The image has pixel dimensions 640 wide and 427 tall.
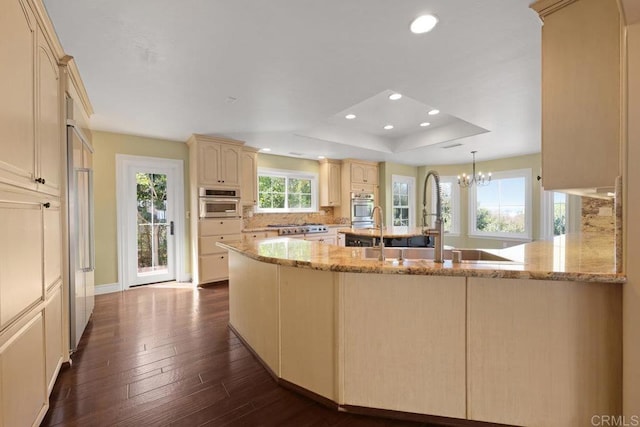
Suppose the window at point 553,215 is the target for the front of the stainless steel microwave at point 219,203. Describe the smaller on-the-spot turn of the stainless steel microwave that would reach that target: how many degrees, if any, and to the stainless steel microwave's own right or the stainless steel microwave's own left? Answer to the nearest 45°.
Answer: approximately 90° to the stainless steel microwave's own left

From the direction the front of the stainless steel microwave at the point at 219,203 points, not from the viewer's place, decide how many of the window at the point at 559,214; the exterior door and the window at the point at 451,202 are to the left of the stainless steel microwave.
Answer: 2

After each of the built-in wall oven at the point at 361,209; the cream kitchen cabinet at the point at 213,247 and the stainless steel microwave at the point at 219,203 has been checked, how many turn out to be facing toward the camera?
3

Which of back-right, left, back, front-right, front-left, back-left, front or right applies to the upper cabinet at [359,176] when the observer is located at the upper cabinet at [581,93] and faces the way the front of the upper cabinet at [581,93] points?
front-right

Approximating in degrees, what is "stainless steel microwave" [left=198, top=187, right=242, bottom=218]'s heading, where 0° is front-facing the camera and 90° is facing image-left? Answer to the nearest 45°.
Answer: approximately 0°

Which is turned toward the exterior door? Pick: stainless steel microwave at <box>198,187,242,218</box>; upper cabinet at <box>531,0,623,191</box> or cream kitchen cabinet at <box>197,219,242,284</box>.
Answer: the upper cabinet

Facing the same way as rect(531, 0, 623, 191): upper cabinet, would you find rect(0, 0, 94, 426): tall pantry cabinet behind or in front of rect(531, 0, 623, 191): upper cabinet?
in front

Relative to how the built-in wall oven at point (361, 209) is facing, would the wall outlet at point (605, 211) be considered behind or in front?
in front

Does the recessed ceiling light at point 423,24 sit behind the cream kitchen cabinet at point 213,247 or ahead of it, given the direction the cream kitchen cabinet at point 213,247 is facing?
ahead

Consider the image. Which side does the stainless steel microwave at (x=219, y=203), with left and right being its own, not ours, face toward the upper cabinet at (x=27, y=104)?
front

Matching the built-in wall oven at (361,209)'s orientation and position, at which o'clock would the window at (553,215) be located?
The window is roughly at 9 o'clock from the built-in wall oven.

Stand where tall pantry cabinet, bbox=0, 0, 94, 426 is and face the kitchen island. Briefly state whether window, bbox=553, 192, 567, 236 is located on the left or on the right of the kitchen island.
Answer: left
